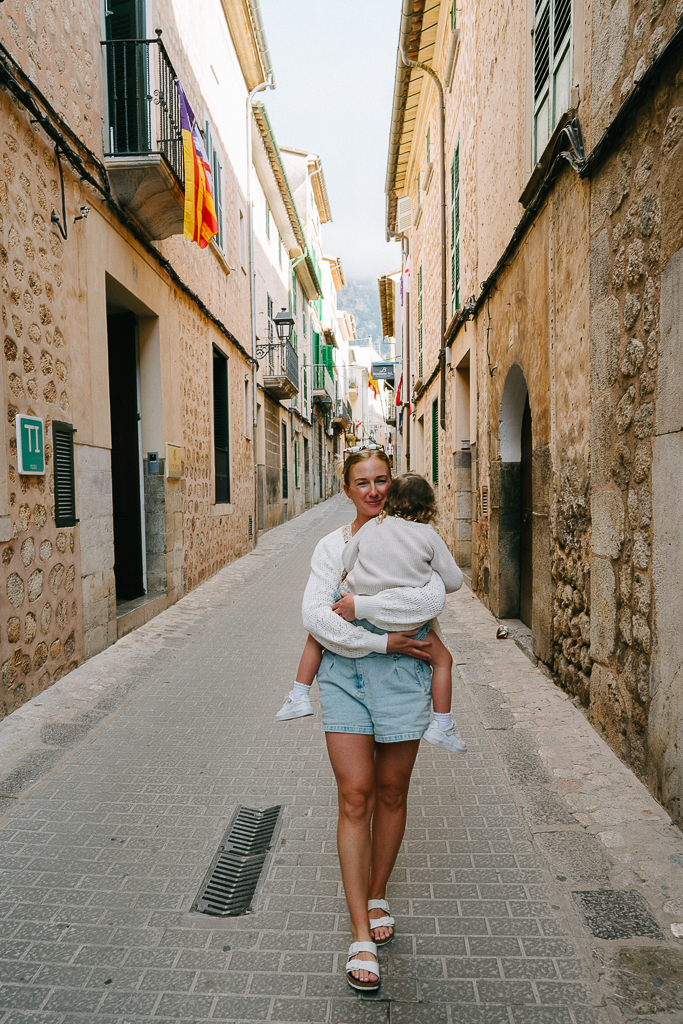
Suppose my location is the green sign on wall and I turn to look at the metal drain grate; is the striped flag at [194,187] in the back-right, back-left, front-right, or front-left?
back-left

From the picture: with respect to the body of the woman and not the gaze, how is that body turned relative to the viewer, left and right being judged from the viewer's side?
facing the viewer

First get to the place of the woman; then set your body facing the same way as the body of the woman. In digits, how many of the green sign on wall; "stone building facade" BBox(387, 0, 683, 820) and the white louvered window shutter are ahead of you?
0

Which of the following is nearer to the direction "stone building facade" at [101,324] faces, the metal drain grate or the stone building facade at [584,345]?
the stone building facade

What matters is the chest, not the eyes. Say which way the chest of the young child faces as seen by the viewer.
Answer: away from the camera

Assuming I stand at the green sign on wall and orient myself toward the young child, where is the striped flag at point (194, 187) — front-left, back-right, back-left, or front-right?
back-left

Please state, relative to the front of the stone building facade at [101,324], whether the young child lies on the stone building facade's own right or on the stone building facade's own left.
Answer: on the stone building facade's own right

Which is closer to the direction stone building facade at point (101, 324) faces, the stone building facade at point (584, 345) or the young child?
the stone building facade

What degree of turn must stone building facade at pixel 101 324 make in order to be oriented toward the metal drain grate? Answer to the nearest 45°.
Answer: approximately 90° to its right

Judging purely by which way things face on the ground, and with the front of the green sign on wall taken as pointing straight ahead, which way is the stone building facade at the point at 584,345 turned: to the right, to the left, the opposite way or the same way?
the opposite way

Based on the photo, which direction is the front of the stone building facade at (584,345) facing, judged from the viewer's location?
facing to the left of the viewer

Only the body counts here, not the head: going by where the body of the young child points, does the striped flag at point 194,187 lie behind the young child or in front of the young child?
in front

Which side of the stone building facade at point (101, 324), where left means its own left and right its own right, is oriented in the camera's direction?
right

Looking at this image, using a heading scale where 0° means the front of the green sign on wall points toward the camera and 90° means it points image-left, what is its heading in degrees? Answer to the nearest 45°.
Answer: approximately 315°

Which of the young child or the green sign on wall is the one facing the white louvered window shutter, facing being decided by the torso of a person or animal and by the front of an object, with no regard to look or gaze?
the young child

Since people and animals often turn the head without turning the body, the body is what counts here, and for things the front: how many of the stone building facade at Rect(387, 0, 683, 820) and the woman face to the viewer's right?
0
